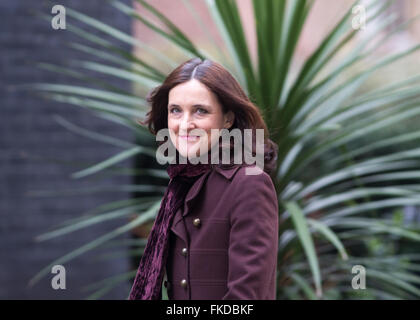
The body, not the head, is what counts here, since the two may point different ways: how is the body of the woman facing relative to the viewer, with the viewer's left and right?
facing the viewer and to the left of the viewer
